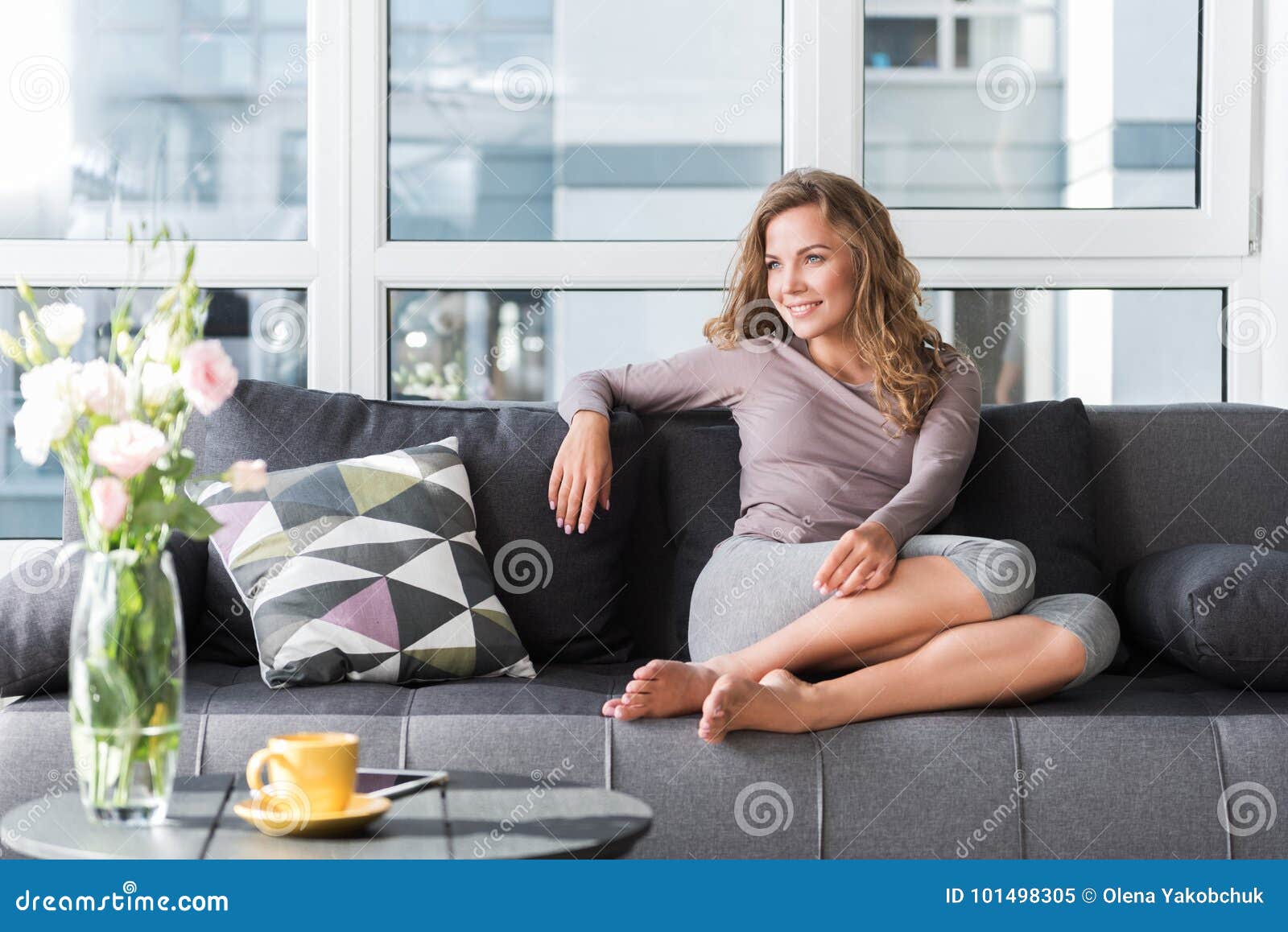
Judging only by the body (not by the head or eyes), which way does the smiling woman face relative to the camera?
toward the camera

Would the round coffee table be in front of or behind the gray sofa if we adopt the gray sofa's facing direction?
in front

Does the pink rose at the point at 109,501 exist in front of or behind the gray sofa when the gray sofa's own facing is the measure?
in front

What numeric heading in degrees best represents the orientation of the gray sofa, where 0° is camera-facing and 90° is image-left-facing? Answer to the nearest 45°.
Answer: approximately 0°

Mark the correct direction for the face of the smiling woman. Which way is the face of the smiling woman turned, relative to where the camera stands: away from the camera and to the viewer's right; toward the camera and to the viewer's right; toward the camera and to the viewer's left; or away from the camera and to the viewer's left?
toward the camera and to the viewer's left
